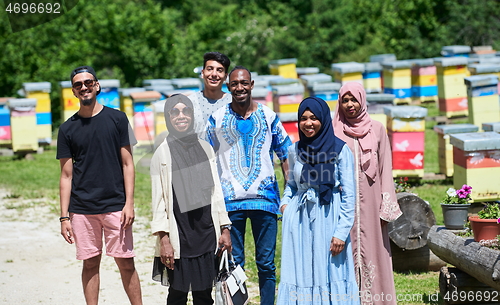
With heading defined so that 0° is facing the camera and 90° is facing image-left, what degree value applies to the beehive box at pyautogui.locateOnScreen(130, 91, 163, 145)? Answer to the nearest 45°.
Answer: approximately 0°

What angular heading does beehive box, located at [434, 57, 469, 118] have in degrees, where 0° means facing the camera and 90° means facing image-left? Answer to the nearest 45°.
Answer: approximately 0°

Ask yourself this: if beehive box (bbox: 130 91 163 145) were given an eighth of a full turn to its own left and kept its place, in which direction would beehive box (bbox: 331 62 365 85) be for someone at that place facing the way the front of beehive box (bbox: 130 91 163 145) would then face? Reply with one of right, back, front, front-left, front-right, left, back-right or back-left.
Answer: front-left

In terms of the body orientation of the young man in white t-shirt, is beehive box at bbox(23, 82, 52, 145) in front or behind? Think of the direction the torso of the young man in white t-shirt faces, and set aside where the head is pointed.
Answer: behind

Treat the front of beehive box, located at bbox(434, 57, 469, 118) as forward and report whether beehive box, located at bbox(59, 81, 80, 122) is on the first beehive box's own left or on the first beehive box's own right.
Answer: on the first beehive box's own right

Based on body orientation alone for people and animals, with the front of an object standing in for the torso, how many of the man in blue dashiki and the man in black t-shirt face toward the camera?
2

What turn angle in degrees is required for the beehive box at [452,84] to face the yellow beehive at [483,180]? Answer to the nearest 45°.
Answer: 0° — it already faces it

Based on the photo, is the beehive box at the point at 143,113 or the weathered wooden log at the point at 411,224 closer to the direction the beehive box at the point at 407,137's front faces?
the weathered wooden log

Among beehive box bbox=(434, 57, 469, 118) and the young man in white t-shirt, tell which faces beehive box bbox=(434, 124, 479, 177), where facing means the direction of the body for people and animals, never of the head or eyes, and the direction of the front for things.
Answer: beehive box bbox=(434, 57, 469, 118)
